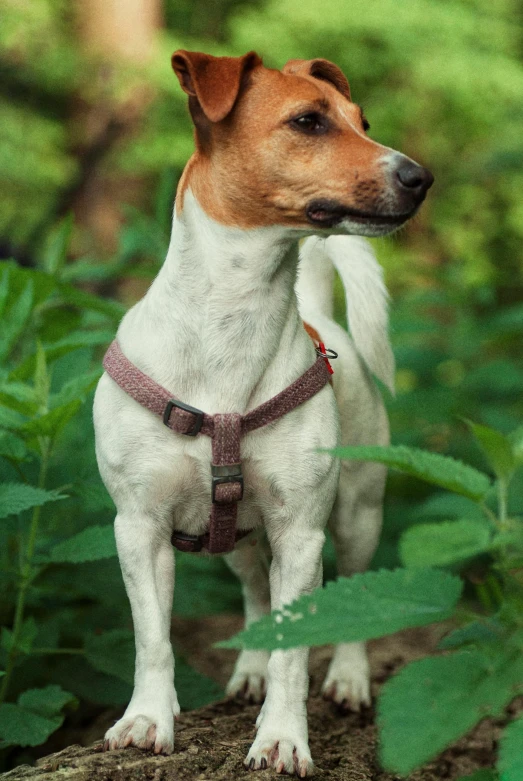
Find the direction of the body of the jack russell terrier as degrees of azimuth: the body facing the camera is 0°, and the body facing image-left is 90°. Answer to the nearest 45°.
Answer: approximately 0°

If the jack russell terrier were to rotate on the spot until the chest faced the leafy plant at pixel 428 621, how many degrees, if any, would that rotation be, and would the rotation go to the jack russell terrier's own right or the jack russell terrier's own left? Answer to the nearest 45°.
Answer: approximately 45° to the jack russell terrier's own left
